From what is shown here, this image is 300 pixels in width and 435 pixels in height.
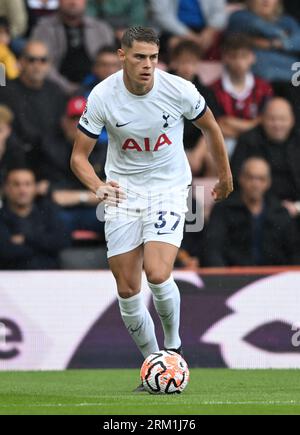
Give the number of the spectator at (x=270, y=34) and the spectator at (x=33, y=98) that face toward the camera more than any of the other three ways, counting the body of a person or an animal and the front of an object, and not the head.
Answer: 2
